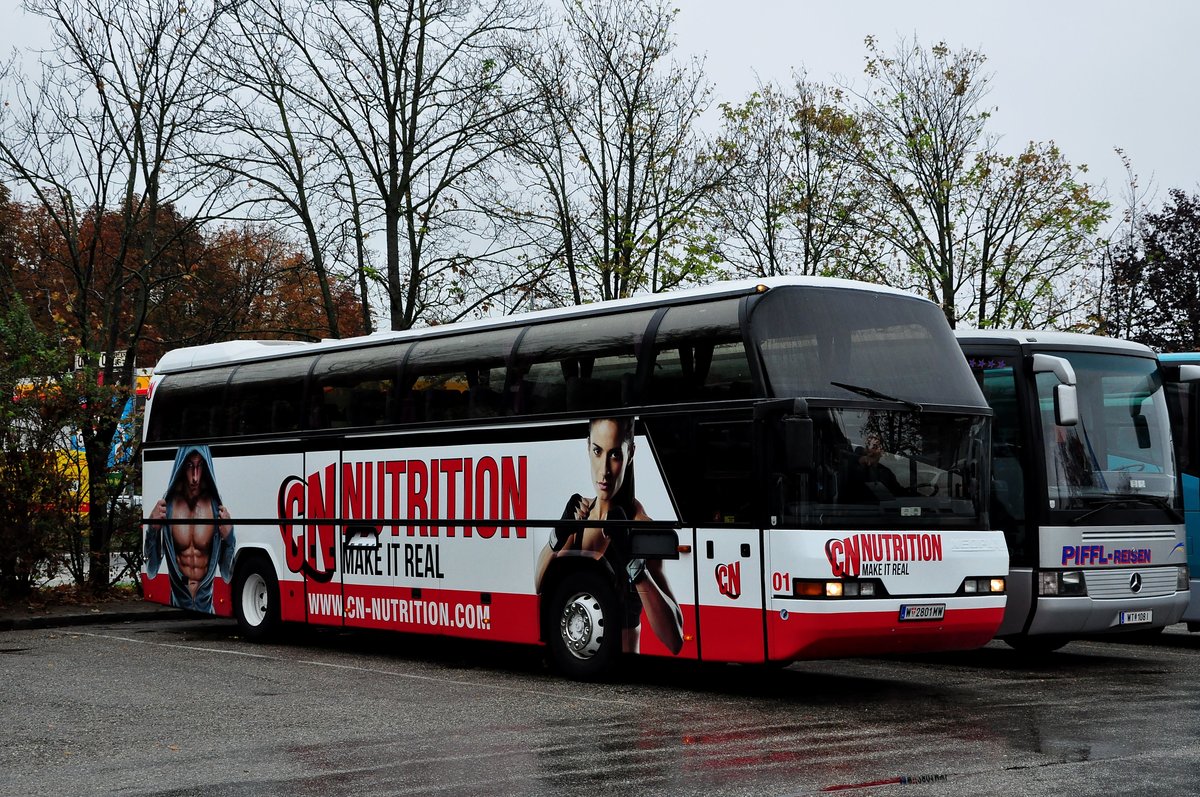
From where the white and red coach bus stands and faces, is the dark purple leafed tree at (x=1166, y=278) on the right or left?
on its left
